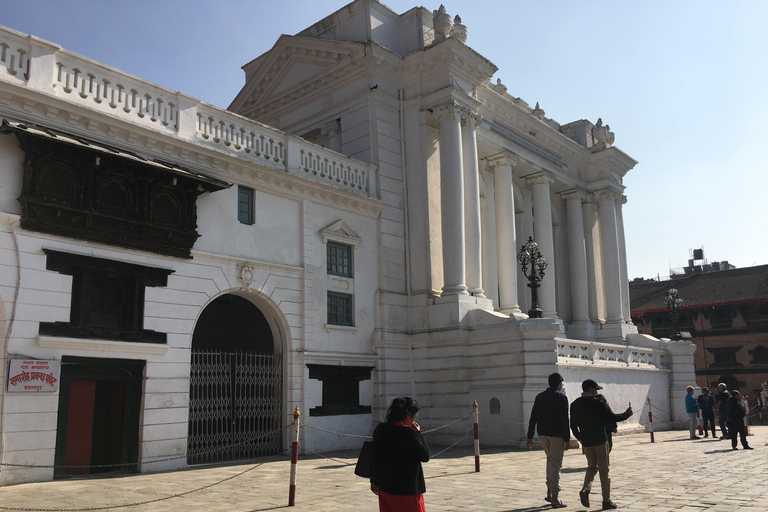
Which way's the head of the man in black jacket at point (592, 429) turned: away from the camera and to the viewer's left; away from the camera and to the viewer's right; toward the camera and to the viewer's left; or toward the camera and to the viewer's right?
away from the camera and to the viewer's right

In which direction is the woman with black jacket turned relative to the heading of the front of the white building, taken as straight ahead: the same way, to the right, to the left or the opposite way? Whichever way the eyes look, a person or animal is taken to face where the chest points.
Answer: to the left

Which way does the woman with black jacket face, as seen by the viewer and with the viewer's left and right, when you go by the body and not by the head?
facing away from the viewer and to the right of the viewer

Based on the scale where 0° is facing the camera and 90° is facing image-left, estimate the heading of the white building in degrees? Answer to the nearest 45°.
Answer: approximately 315°
